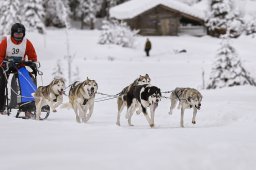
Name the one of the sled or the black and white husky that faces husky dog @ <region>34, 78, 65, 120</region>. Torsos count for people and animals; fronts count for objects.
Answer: the sled

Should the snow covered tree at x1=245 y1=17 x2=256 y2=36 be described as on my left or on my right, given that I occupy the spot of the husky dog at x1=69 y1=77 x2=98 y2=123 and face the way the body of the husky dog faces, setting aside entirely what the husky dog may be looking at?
on my left

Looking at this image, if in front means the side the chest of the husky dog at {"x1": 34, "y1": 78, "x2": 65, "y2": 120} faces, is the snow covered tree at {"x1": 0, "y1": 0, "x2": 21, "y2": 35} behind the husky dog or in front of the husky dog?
behind

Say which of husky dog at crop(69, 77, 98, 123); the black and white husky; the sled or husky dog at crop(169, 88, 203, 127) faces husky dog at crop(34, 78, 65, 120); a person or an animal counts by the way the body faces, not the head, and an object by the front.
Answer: the sled

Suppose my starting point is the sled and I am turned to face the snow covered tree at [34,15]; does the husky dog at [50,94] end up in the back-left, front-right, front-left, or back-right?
back-right

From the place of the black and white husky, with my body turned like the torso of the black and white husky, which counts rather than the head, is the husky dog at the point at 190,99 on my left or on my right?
on my left

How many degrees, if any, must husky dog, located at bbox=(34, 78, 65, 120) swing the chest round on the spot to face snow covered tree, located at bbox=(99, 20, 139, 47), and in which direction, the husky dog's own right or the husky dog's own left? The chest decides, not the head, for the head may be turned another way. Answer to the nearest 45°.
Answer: approximately 135° to the husky dog's own left

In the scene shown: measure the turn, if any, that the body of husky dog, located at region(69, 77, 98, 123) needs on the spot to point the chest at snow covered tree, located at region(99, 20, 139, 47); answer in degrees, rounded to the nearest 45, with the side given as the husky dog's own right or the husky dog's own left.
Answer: approximately 135° to the husky dog's own left

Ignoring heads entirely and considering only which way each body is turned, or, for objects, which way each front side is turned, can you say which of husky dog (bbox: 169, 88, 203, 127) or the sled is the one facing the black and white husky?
the sled

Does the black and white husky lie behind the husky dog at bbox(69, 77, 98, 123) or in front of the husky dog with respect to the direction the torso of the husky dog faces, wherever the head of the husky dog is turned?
in front

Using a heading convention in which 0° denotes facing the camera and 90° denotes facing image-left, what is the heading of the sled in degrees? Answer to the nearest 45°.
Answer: approximately 315°
